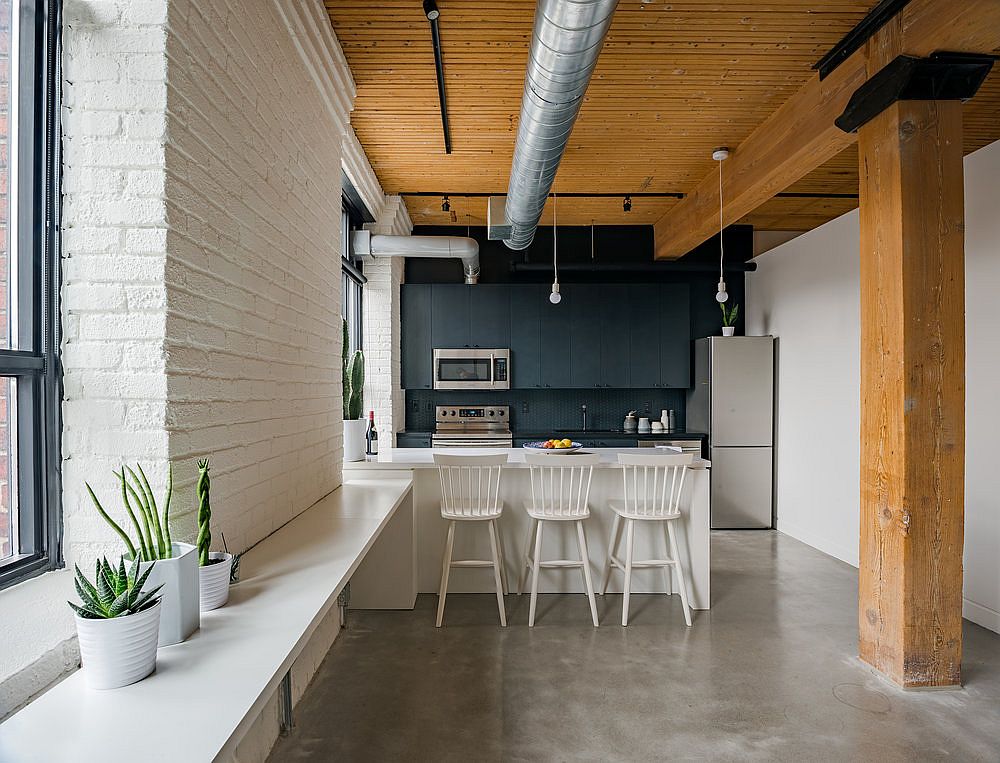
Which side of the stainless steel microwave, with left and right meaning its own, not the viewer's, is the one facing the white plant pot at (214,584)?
front

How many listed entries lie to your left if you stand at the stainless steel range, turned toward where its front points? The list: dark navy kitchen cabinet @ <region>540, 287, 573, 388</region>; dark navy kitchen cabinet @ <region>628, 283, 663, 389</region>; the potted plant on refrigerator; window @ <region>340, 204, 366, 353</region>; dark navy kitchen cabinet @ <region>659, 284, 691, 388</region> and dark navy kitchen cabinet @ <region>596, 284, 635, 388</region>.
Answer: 5

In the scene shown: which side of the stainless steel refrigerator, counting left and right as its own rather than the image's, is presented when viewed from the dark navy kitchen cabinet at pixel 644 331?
right

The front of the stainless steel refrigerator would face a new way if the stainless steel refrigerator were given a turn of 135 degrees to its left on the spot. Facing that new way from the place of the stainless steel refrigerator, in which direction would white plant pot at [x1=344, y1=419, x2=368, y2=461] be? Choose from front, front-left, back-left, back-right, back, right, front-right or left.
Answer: back

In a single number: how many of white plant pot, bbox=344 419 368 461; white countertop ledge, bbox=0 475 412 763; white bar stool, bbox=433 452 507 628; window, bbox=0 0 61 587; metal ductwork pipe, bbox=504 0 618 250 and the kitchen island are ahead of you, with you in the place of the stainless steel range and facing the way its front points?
6

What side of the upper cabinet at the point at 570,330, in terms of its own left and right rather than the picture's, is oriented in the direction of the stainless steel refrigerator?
left

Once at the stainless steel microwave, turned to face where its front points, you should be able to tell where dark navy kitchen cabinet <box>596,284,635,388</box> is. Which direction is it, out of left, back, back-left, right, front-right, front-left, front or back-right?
left

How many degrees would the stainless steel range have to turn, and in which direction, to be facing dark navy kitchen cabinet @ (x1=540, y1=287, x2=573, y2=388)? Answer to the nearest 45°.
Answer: approximately 90° to its left

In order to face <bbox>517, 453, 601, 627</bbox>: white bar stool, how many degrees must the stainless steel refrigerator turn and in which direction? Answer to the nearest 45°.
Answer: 0° — it already faces it

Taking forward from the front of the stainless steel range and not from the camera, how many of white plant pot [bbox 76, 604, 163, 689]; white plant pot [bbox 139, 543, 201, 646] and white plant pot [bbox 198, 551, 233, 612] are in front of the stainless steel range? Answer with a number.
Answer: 3

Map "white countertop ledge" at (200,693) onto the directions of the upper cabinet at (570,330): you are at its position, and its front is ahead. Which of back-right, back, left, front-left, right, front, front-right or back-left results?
front

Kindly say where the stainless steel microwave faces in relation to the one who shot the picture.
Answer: facing the viewer

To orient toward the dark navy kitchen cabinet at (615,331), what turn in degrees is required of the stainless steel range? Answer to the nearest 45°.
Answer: approximately 90° to its left

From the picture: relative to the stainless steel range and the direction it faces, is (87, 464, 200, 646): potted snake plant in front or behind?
in front

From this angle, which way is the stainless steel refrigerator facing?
toward the camera

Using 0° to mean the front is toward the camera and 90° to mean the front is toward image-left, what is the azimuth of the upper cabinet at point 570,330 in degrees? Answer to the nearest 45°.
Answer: approximately 0°

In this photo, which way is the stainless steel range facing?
toward the camera
